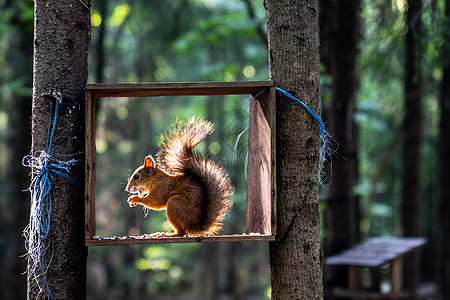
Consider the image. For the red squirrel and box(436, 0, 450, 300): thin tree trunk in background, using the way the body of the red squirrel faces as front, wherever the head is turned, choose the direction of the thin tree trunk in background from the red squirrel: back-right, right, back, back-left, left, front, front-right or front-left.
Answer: back-right

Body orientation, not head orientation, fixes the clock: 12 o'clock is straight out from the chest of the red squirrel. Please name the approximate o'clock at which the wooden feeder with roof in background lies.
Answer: The wooden feeder with roof in background is roughly at 4 o'clock from the red squirrel.

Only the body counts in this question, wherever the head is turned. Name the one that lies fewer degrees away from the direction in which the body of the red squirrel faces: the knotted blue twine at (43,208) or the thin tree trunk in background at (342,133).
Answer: the knotted blue twine

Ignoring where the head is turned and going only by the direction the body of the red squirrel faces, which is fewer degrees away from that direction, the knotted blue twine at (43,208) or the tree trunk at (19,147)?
the knotted blue twine

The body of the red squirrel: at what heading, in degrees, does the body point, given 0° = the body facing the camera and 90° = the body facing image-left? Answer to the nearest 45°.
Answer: approximately 90°

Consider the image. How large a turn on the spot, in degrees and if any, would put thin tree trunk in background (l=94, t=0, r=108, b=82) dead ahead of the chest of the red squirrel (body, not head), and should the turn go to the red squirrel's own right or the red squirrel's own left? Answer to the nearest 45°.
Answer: approximately 90° to the red squirrel's own right

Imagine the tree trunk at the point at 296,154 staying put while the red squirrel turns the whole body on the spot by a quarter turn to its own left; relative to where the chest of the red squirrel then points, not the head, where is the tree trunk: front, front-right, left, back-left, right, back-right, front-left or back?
front-left

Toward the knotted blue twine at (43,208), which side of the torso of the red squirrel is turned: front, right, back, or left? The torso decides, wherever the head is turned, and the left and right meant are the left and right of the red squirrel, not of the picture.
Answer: front

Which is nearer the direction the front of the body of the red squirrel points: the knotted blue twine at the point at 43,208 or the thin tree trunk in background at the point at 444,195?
the knotted blue twine

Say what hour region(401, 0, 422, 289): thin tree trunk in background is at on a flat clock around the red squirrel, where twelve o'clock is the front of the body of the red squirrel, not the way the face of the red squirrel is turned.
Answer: The thin tree trunk in background is roughly at 4 o'clock from the red squirrel.
